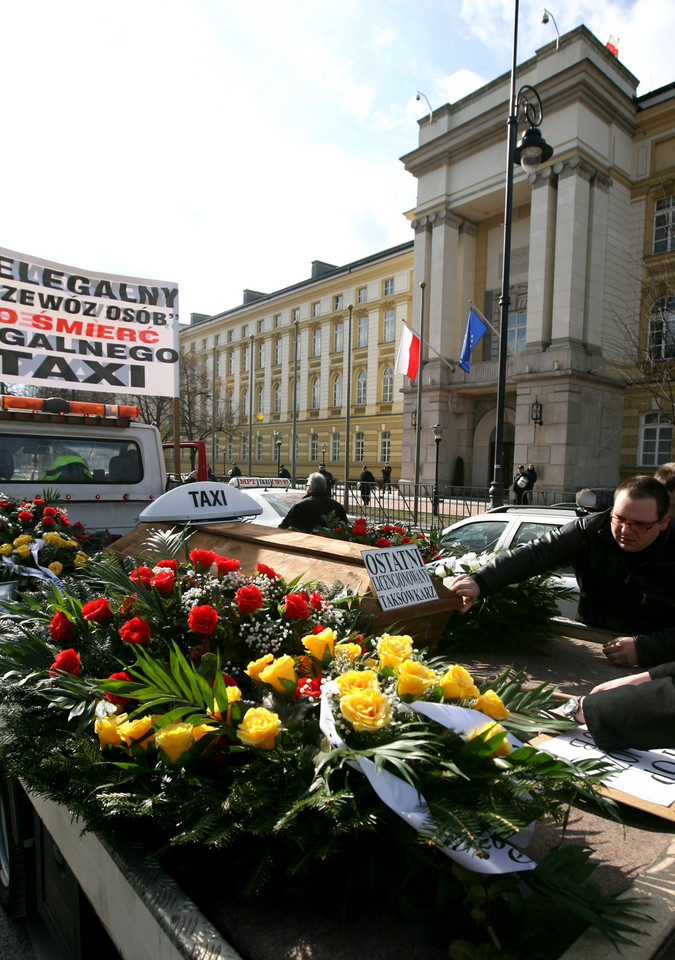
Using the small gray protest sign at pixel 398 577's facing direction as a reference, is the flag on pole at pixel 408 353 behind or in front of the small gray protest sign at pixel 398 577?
behind

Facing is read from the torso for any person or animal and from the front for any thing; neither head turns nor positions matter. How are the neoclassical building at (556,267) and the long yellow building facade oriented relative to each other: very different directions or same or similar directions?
same or similar directions

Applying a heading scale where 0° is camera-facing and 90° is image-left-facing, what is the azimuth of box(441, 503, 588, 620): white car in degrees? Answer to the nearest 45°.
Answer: approximately 90°

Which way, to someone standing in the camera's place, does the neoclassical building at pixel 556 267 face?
facing the viewer and to the left of the viewer

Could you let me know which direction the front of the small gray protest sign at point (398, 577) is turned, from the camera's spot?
facing the viewer

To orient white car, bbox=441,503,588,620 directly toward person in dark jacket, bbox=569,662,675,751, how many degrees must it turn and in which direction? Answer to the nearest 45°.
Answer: approximately 90° to its left

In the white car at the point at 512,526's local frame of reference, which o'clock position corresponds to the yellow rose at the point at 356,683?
The yellow rose is roughly at 9 o'clock from the white car.

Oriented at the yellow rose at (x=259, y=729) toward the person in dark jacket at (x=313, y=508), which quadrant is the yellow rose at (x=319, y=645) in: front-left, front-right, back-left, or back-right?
front-right

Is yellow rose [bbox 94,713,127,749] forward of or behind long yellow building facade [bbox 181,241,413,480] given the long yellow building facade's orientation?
forward
